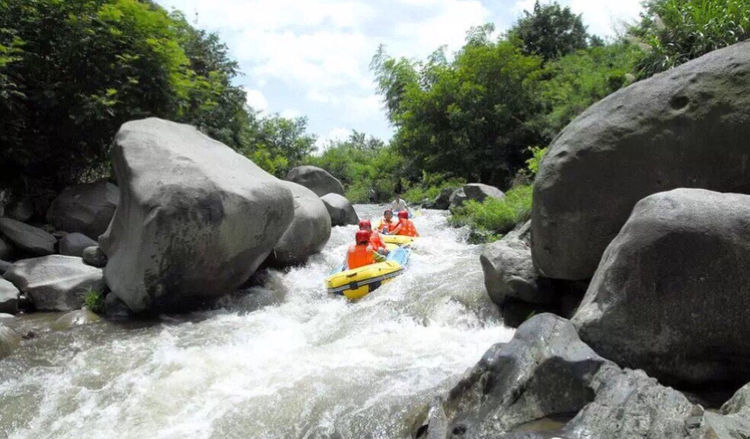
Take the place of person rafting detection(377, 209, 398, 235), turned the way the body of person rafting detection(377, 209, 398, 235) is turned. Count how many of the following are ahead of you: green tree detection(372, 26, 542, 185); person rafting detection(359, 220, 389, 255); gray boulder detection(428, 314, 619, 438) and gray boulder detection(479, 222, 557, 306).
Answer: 3

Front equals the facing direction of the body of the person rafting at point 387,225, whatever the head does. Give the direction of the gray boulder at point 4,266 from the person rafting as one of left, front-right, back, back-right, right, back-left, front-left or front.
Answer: front-right

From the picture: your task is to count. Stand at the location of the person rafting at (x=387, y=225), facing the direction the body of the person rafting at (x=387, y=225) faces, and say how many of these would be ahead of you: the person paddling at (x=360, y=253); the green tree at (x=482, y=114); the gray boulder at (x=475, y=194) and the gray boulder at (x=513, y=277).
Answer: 2

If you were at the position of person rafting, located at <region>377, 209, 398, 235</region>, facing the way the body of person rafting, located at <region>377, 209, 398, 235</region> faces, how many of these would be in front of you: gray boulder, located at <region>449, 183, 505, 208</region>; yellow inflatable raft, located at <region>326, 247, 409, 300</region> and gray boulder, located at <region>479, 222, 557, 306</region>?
2

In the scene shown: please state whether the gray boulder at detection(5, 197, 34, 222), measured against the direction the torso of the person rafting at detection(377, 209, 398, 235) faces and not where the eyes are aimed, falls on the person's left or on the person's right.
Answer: on the person's right

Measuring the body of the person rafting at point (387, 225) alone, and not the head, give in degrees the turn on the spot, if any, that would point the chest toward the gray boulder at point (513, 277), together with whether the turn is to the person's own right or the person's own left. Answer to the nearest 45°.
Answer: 0° — they already face it

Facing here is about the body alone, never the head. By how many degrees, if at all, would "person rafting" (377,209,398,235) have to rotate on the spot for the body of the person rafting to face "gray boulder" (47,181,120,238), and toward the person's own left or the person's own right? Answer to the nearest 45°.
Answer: approximately 45° to the person's own right

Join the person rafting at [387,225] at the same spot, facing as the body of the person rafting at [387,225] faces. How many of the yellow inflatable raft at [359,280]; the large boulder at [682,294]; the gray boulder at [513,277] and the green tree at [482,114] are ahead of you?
3

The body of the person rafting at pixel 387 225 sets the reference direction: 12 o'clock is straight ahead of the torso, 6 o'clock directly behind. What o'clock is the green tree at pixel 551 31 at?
The green tree is roughly at 7 o'clock from the person rafting.

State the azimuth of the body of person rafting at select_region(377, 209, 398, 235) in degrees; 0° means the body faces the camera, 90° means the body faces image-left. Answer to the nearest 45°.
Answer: approximately 0°
